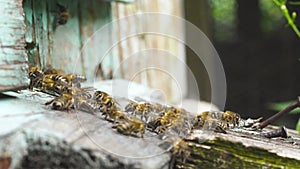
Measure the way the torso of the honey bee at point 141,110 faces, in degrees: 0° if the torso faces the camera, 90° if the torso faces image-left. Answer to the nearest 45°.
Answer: approximately 90°

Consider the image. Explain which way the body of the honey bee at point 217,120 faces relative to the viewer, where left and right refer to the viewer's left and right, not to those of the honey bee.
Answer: facing to the right of the viewer
